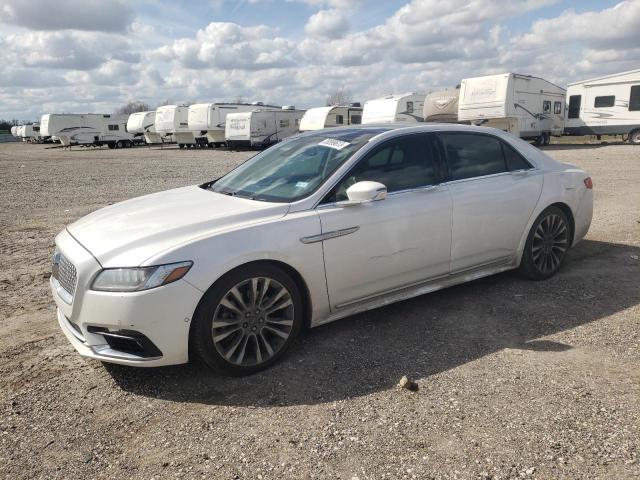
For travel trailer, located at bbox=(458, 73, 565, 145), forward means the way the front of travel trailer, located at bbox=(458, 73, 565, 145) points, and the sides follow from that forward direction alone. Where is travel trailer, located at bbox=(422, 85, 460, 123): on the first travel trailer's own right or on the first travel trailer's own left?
on the first travel trailer's own right

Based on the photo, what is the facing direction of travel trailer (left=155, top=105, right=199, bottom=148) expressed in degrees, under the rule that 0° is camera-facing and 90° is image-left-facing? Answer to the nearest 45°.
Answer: approximately 45°

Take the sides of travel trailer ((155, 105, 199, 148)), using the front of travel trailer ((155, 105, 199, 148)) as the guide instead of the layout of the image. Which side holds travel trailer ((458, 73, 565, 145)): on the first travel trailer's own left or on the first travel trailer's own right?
on the first travel trailer's own left

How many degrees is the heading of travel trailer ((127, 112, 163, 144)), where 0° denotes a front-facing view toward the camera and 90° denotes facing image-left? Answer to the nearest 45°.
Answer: approximately 45°

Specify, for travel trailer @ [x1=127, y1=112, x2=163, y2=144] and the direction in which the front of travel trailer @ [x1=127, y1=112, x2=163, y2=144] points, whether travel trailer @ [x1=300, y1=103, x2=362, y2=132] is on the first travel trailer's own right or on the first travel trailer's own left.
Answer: on the first travel trailer's own left

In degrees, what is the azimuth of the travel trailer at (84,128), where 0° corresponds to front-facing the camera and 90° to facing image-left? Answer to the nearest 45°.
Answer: approximately 90°

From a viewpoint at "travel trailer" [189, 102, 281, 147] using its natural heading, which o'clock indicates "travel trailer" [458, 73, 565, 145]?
"travel trailer" [458, 73, 565, 145] is roughly at 9 o'clock from "travel trailer" [189, 102, 281, 147].

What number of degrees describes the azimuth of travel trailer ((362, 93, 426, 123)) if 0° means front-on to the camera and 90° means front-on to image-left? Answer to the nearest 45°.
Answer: approximately 45°
